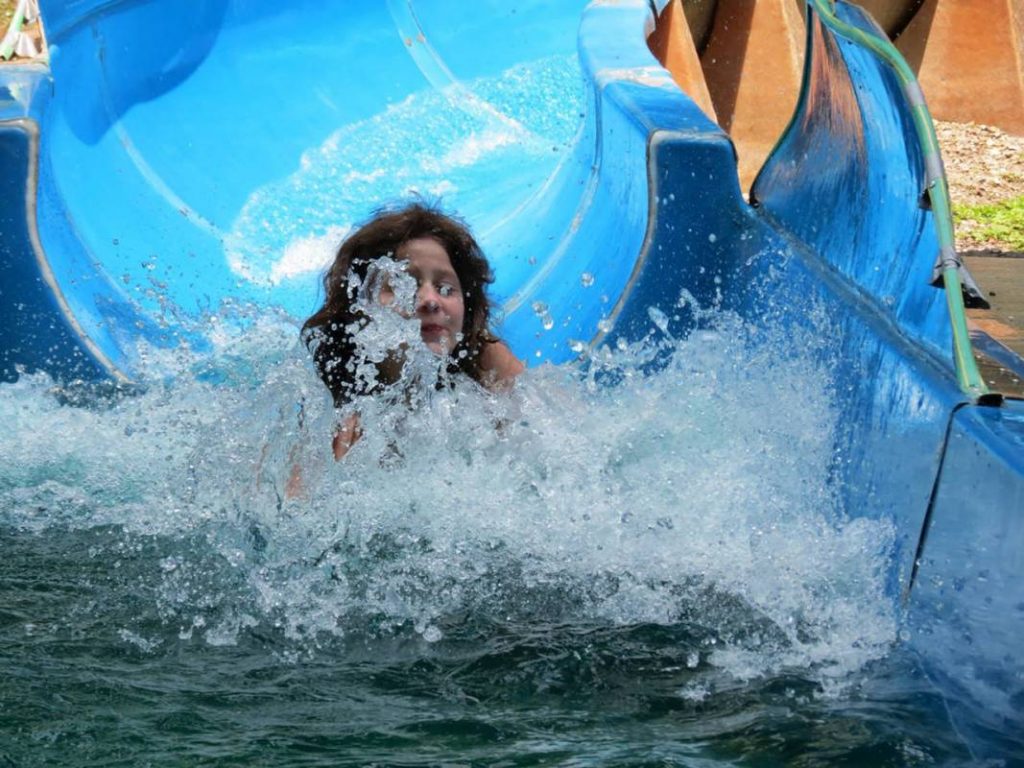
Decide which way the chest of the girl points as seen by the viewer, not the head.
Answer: toward the camera

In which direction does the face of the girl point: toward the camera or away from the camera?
toward the camera

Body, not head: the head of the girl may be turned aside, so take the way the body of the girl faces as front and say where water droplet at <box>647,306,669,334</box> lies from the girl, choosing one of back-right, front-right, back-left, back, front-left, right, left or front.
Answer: back-left

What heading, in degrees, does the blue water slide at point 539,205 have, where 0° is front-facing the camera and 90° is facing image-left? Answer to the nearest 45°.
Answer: approximately 0°

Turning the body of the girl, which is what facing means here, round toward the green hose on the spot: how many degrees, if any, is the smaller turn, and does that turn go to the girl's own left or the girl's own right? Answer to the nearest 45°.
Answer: approximately 45° to the girl's own left
